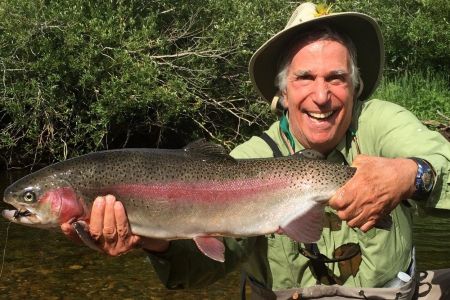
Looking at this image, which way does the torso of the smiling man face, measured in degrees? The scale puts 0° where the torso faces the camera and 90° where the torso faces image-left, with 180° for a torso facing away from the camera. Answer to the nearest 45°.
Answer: approximately 0°
